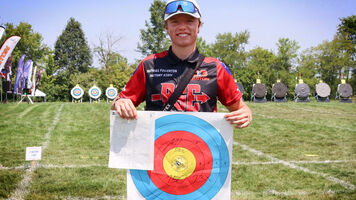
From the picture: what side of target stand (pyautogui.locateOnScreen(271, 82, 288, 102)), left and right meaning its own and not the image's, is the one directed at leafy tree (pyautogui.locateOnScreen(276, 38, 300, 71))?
back

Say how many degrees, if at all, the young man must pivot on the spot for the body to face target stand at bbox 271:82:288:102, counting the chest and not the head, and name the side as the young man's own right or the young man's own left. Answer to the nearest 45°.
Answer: approximately 180°

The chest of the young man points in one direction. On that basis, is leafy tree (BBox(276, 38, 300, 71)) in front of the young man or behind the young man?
behind

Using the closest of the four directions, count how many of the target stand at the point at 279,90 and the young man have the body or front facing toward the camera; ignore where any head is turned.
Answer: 2

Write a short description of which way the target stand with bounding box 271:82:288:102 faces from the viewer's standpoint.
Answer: facing the viewer

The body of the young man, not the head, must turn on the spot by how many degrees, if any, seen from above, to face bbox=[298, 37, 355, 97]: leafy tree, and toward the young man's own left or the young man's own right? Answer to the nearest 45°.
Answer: approximately 135° to the young man's own left

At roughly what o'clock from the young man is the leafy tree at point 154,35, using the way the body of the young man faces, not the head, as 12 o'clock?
The leafy tree is roughly at 6 o'clock from the young man.

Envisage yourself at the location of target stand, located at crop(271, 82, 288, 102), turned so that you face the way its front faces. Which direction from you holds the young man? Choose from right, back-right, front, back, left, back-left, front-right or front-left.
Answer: front

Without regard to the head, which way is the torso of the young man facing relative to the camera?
toward the camera

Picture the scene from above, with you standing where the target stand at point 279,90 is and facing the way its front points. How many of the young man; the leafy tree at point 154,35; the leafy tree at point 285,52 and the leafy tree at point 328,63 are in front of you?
1
